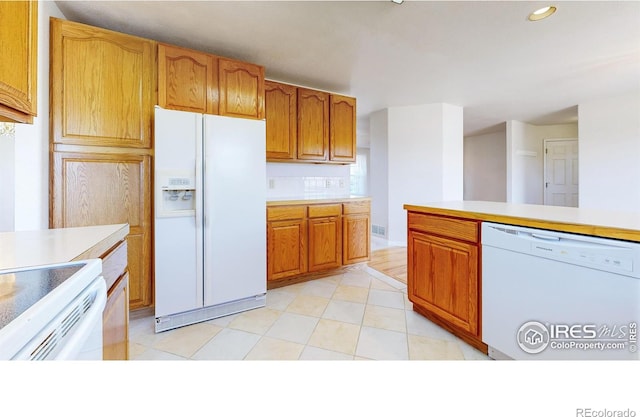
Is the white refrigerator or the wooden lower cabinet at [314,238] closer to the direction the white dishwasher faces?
the white refrigerator

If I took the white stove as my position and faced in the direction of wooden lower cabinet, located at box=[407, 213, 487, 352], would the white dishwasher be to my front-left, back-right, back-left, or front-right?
front-right

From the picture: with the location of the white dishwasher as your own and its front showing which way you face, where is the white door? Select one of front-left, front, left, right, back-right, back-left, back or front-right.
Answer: back-right

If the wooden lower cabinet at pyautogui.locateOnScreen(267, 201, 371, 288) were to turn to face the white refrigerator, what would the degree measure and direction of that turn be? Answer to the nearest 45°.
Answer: approximately 90° to its right

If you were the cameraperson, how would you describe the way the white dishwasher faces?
facing the viewer and to the left of the viewer

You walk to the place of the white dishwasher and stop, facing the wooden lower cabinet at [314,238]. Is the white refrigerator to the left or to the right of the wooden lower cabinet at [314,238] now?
left

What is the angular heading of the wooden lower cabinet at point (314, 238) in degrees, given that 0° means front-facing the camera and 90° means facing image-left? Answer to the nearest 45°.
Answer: approximately 315°

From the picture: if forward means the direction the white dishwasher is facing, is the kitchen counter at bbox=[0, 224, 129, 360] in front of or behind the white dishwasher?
in front

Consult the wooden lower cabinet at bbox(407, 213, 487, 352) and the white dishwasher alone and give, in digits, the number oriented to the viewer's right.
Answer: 0

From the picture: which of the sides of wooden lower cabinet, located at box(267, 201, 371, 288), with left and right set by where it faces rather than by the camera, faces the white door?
left

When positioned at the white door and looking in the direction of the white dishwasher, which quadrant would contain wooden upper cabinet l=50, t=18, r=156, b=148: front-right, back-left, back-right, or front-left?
front-right

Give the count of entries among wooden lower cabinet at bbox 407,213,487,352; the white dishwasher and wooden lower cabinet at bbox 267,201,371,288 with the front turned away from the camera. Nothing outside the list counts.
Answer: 0

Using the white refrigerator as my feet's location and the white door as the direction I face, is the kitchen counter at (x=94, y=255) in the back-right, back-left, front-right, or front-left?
back-right

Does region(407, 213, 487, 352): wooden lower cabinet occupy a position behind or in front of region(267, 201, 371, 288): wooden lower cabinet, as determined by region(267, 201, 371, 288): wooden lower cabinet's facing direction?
in front
